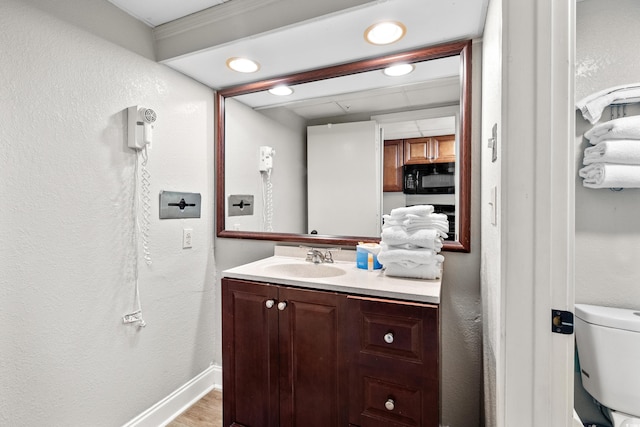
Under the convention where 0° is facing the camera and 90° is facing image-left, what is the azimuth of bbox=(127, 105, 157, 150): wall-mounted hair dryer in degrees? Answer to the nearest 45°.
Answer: approximately 315°

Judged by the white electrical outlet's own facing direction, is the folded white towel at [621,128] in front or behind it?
in front

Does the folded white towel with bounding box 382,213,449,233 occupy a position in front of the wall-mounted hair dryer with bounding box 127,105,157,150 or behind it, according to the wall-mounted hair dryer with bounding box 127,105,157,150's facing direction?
in front

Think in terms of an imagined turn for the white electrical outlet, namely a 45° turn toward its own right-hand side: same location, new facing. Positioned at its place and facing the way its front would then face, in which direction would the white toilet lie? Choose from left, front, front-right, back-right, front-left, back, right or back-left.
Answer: front-left

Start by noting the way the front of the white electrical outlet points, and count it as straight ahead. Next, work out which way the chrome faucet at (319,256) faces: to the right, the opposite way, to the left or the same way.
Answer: to the right

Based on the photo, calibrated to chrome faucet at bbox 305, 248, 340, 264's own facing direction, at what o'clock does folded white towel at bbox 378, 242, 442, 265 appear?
The folded white towel is roughly at 9 o'clock from the chrome faucet.

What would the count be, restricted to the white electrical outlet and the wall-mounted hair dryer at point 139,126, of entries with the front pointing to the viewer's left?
0

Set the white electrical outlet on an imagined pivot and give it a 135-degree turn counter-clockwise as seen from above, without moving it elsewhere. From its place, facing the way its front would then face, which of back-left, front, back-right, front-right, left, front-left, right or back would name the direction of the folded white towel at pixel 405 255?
back-right

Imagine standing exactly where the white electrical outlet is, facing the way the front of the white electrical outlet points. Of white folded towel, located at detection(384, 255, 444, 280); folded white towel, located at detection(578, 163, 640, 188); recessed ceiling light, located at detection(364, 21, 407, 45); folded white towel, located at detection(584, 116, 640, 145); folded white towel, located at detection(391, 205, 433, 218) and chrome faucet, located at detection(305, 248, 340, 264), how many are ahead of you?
6

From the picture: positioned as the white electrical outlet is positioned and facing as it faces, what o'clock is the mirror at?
The mirror is roughly at 11 o'clock from the white electrical outlet.

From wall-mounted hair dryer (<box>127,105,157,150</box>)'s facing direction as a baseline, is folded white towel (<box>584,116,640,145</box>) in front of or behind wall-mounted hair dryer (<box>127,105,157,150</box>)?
in front

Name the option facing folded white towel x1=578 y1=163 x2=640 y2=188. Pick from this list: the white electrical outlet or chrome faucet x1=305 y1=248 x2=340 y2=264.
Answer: the white electrical outlet

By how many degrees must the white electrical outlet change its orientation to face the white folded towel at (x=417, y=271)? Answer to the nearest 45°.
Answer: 0° — it already faces it

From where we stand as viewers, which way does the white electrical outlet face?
facing the viewer and to the right of the viewer

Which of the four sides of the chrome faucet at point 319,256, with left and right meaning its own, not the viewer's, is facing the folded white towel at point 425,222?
left
